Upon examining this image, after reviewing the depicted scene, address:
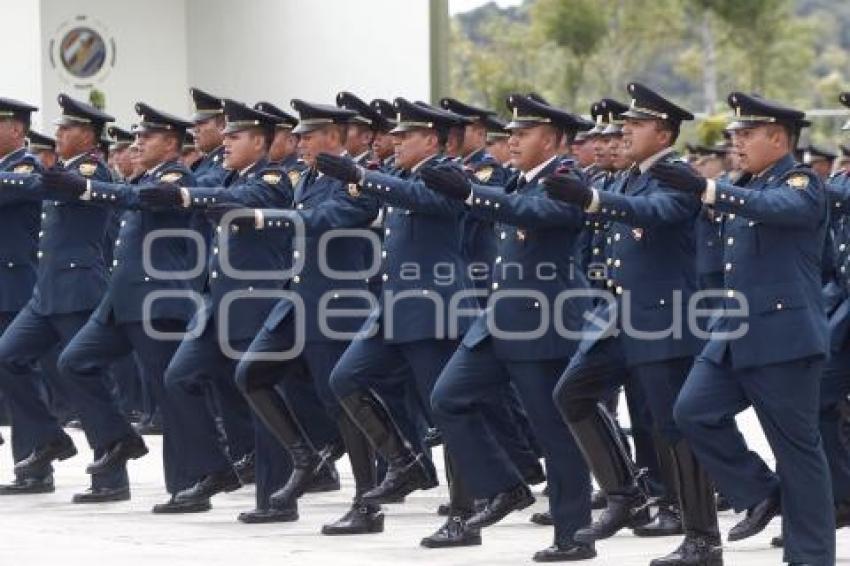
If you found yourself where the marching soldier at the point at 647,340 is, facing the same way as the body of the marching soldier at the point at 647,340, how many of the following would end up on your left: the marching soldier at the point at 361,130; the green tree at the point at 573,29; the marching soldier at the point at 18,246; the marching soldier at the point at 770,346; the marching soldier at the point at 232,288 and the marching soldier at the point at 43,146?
1

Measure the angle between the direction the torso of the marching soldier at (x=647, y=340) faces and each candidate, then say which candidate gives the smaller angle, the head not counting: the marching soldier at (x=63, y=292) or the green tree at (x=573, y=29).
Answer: the marching soldier

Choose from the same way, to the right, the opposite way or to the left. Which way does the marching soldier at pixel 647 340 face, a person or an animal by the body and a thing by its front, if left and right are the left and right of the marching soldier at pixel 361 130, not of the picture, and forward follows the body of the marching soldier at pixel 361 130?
the same way

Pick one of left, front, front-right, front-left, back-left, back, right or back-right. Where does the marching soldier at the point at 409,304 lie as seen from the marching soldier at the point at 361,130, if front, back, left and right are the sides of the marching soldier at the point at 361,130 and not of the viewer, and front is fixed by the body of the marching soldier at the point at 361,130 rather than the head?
front-left

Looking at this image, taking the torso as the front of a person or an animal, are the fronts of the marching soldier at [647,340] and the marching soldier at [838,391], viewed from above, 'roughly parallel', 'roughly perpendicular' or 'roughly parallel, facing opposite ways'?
roughly parallel

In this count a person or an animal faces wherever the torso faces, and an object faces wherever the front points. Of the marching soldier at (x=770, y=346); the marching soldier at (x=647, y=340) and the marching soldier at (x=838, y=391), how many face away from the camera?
0

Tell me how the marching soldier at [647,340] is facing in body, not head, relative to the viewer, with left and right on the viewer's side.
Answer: facing the viewer and to the left of the viewer

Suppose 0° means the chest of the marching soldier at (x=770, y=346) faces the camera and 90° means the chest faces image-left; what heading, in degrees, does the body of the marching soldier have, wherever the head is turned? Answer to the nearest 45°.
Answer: approximately 45°

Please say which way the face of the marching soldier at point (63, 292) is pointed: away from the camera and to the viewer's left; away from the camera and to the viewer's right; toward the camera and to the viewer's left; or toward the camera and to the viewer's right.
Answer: toward the camera and to the viewer's left

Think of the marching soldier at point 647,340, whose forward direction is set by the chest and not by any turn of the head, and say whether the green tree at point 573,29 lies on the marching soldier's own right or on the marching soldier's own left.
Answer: on the marching soldier's own right

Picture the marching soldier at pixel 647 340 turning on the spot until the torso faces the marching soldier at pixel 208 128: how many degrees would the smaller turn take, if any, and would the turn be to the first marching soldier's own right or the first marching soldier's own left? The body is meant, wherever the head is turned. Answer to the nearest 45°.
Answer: approximately 90° to the first marching soldier's own right

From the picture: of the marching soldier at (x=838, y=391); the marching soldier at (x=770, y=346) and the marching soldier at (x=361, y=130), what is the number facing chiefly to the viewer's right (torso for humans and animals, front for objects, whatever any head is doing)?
0

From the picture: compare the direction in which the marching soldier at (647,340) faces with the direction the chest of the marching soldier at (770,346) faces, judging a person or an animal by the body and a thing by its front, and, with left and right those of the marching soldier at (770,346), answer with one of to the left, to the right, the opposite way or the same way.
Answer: the same way

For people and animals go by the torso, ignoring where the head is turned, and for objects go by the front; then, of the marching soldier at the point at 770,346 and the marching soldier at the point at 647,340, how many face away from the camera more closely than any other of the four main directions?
0

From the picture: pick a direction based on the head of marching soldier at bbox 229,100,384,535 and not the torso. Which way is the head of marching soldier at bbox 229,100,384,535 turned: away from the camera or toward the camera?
toward the camera

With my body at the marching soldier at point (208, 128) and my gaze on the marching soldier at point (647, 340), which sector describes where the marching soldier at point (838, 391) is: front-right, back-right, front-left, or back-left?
front-left

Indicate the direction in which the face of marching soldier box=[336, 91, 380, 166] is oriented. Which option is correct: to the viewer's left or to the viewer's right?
to the viewer's left
